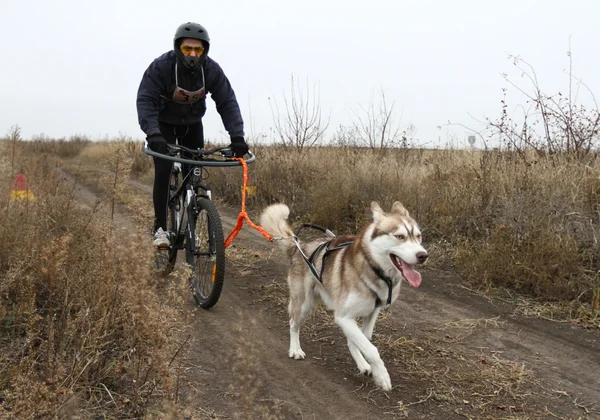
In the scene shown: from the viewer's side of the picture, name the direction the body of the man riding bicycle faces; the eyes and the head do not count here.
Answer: toward the camera

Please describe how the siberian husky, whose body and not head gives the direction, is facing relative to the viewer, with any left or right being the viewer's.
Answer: facing the viewer and to the right of the viewer

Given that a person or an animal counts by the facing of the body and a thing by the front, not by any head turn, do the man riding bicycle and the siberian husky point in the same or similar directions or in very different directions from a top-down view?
same or similar directions

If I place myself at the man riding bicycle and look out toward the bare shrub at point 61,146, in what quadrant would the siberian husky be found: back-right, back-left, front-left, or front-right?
back-right

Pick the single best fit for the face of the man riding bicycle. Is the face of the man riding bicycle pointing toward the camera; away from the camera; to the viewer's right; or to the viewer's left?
toward the camera

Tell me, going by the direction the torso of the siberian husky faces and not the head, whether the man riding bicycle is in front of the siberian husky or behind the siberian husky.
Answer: behind

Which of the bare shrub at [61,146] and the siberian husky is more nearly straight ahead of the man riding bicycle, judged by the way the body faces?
the siberian husky

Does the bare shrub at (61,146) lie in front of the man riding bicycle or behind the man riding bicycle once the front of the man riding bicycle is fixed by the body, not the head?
behind

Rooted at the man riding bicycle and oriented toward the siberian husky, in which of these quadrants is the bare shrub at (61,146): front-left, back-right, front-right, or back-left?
back-left

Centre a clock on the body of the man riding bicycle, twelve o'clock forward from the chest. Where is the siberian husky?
The siberian husky is roughly at 11 o'clock from the man riding bicycle.

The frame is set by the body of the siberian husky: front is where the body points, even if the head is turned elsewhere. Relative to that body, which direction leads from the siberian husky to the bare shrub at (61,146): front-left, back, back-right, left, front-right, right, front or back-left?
back

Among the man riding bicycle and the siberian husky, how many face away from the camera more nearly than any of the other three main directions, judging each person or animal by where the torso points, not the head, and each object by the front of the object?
0
